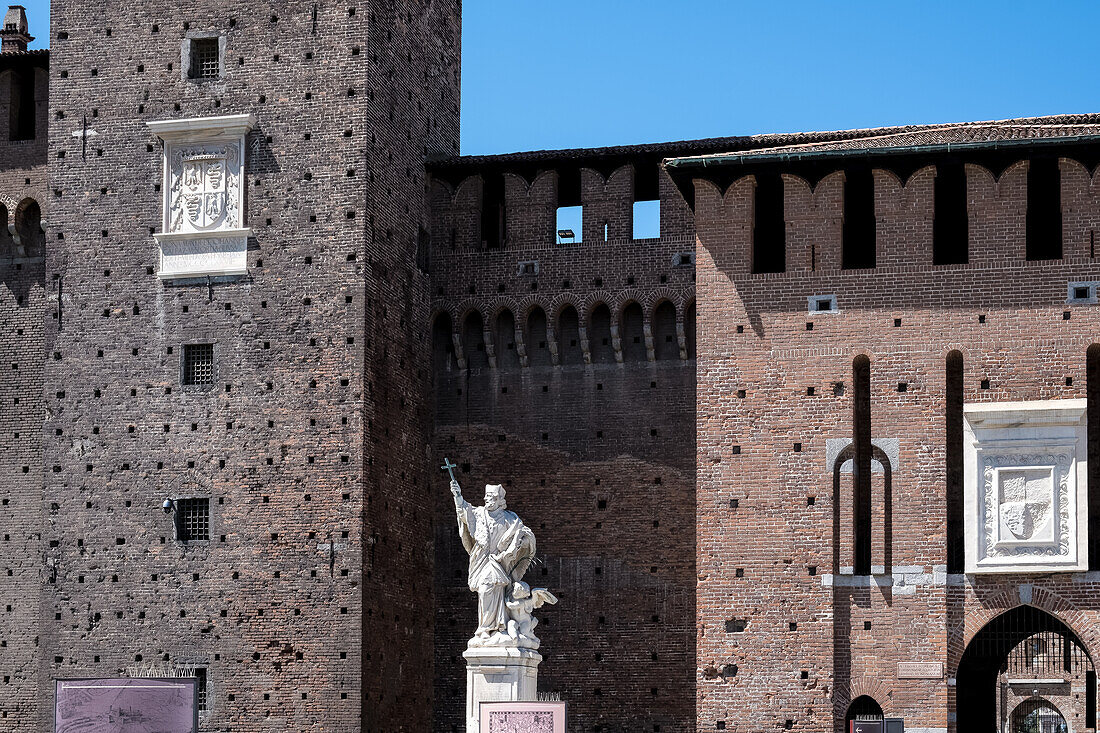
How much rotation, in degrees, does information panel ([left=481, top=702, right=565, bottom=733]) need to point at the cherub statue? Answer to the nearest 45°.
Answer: approximately 180°

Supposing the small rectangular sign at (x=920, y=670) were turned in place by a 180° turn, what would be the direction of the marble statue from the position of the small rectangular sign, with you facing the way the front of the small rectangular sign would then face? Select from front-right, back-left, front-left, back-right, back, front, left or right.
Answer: left

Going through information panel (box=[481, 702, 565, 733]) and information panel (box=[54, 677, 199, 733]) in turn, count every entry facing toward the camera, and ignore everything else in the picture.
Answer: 2

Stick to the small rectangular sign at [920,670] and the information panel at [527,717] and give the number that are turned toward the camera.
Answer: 2

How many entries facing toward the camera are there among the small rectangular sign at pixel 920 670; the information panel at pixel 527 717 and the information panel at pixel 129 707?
3

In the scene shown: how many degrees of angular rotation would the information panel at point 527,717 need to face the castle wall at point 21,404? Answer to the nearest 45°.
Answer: approximately 135° to its right

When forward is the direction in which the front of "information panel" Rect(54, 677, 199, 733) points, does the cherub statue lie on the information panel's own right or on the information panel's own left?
on the information panel's own left

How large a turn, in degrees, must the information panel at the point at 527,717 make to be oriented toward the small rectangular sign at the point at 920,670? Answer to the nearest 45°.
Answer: approximately 90° to its left

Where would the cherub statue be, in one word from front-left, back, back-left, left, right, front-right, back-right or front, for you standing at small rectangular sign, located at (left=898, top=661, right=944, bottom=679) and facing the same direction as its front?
right

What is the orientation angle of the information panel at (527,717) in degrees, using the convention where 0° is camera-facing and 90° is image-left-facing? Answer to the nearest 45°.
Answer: approximately 0°

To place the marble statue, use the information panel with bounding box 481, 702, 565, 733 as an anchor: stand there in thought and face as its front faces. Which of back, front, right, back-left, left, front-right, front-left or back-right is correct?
back
